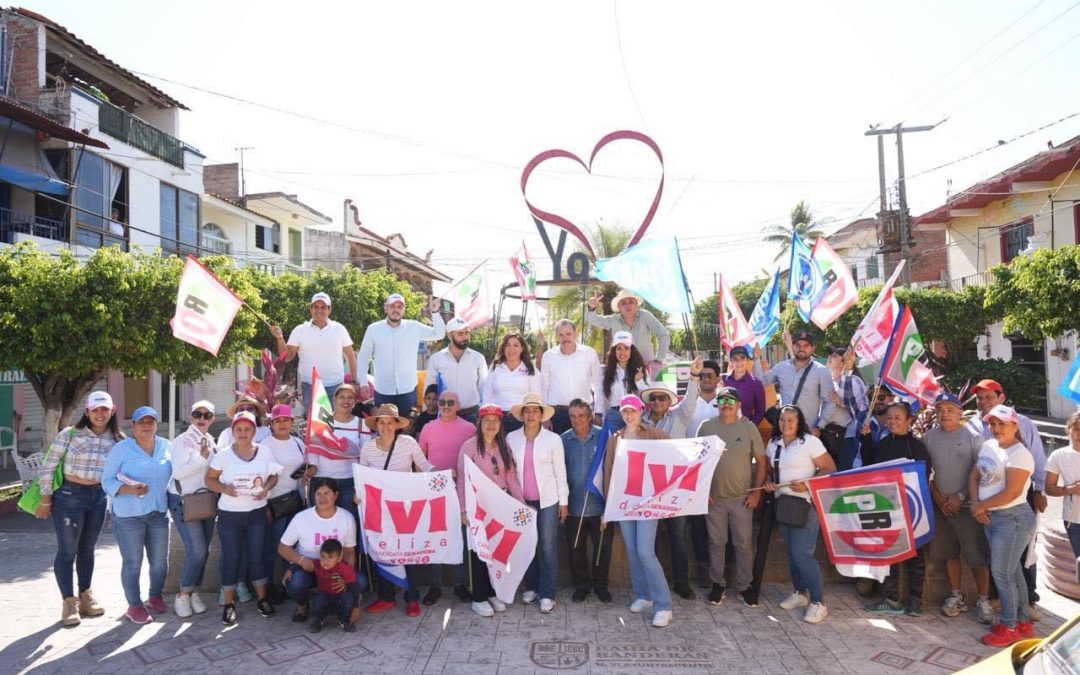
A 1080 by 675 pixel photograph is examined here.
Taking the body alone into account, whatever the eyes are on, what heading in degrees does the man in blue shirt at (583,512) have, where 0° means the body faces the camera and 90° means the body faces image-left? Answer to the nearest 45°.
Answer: approximately 0°

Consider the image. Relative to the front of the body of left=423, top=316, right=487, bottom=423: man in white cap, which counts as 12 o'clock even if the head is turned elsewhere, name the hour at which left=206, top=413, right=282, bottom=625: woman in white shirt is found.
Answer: The woman in white shirt is roughly at 2 o'clock from the man in white cap.

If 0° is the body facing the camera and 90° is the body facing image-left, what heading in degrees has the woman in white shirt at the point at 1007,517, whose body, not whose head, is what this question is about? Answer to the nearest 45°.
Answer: approximately 45°

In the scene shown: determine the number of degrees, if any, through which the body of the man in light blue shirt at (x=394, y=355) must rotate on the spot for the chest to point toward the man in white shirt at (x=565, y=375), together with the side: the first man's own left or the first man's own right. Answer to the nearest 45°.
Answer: approximately 45° to the first man's own left
